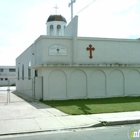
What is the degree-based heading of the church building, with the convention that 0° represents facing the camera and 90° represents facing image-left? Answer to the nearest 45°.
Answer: approximately 0°
